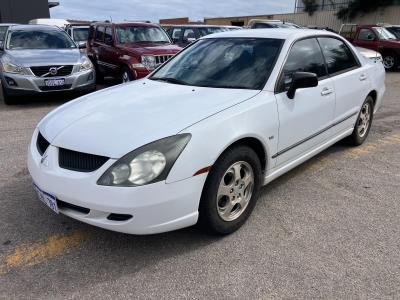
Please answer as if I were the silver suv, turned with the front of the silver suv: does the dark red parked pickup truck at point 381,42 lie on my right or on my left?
on my left

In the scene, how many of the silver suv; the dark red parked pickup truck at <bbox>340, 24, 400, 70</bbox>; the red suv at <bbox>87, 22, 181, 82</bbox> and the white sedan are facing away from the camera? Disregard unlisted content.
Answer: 0

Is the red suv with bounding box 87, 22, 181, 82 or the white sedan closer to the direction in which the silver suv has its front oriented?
the white sedan

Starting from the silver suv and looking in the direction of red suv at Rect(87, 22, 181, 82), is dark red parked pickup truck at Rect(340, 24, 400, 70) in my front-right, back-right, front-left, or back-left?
front-right

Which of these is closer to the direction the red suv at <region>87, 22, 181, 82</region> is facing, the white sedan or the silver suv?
the white sedan

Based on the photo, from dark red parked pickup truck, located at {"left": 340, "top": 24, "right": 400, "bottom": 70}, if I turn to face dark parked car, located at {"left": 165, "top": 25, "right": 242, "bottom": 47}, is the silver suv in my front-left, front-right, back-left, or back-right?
front-left

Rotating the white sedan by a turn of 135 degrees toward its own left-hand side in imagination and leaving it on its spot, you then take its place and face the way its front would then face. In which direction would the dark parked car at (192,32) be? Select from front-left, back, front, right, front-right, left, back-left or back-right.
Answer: left

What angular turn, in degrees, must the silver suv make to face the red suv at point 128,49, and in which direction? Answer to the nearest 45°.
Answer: approximately 135° to its left

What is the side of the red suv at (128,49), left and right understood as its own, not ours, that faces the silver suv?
right

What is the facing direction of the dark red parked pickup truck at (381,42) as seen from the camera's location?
facing the viewer and to the right of the viewer

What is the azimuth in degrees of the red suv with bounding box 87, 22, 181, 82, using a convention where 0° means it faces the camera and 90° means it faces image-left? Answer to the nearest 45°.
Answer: approximately 315°

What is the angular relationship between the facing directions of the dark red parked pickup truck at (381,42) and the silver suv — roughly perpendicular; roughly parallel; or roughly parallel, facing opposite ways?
roughly parallel

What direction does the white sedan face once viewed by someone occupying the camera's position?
facing the viewer and to the left of the viewer

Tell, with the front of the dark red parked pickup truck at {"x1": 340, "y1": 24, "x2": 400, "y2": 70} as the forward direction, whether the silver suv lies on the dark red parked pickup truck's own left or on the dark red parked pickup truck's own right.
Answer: on the dark red parked pickup truck's own right

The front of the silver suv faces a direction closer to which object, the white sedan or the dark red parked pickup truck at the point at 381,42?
the white sedan

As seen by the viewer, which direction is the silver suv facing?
toward the camera

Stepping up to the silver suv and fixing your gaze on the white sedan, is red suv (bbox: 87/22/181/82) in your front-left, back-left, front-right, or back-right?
back-left
